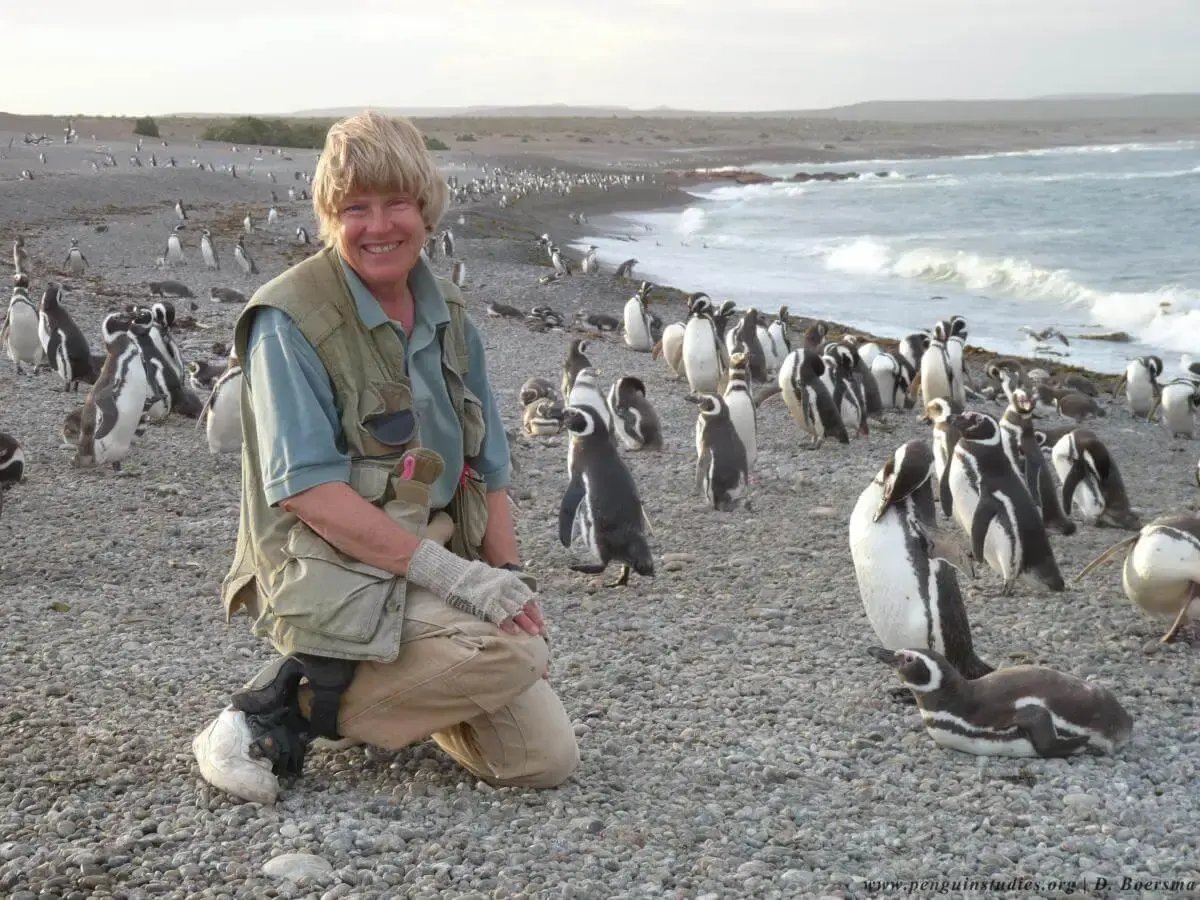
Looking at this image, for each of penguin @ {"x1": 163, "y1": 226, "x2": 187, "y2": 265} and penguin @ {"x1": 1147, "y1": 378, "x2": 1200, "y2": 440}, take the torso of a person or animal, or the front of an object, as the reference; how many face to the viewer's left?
0

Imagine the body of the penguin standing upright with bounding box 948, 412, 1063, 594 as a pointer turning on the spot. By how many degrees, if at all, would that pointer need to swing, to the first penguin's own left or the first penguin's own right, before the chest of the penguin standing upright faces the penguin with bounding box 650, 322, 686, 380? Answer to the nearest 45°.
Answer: approximately 45° to the first penguin's own right

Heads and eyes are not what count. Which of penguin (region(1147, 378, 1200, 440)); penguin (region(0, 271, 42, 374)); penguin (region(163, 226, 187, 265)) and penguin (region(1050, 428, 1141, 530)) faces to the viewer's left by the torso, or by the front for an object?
penguin (region(1050, 428, 1141, 530))

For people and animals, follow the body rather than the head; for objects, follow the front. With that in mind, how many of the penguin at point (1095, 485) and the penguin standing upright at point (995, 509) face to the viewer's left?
2

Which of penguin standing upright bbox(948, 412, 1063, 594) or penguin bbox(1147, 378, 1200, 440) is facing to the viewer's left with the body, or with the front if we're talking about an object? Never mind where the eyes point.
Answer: the penguin standing upright

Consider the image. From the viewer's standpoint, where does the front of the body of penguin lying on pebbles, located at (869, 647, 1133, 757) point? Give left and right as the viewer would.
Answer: facing to the left of the viewer

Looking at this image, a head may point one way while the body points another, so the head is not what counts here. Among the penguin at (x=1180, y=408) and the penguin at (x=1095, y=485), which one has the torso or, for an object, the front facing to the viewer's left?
the penguin at (x=1095, y=485)

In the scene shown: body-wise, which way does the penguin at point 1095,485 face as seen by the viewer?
to the viewer's left
